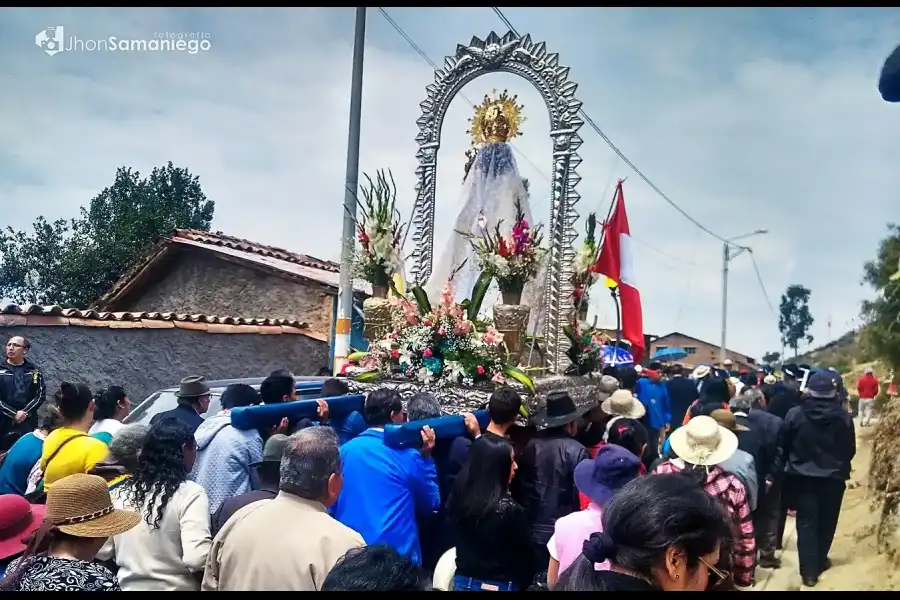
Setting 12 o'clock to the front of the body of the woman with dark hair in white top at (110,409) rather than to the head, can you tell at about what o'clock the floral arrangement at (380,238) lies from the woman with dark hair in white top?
The floral arrangement is roughly at 1 o'clock from the woman with dark hair in white top.

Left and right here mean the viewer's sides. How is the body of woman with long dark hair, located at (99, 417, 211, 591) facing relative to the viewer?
facing away from the viewer and to the right of the viewer

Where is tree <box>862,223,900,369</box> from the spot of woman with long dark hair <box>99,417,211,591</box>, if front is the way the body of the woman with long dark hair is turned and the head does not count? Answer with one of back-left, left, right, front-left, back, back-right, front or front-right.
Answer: front-right

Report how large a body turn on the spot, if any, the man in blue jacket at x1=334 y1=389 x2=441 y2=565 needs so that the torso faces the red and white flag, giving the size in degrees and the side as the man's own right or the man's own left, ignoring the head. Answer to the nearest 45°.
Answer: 0° — they already face it

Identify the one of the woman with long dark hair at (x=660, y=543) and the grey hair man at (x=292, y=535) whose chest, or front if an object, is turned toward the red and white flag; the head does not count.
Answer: the grey hair man

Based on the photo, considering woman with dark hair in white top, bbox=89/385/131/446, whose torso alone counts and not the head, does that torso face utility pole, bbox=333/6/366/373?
yes

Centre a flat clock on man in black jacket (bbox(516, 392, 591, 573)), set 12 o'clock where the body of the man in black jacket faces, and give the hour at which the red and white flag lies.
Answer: The red and white flag is roughly at 11 o'clock from the man in black jacket.

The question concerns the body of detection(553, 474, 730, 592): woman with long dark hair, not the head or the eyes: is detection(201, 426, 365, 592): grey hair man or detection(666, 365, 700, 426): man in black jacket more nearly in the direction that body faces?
the man in black jacket

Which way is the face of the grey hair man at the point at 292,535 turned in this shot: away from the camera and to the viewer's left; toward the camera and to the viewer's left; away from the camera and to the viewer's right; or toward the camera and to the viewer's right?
away from the camera and to the viewer's right

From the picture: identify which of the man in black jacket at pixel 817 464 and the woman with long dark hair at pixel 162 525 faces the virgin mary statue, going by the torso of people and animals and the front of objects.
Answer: the woman with long dark hair
